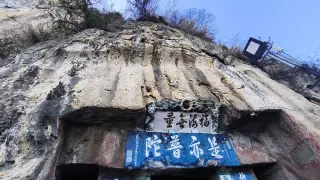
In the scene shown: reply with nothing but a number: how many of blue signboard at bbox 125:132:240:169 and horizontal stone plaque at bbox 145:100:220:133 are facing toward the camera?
2

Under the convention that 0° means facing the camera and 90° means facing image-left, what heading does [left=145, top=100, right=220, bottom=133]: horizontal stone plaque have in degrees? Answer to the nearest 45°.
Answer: approximately 0°

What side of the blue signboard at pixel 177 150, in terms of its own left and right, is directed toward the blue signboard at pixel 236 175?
left

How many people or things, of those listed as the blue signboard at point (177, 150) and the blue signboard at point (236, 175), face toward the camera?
2

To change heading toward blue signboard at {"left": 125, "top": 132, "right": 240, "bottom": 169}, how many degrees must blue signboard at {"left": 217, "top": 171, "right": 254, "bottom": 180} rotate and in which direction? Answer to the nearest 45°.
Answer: approximately 45° to its right

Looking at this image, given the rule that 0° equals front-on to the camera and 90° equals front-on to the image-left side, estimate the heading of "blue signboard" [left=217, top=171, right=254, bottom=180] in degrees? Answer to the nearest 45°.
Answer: approximately 0°
